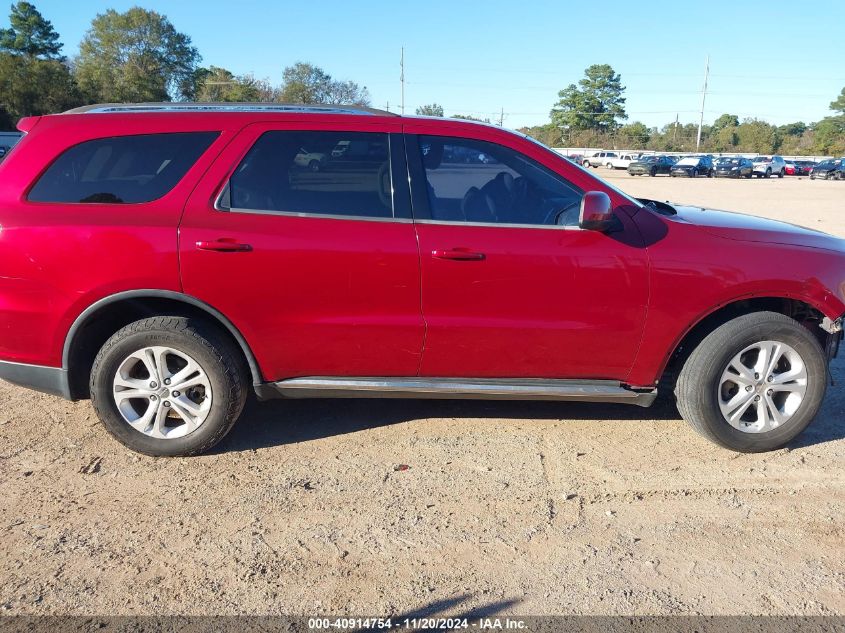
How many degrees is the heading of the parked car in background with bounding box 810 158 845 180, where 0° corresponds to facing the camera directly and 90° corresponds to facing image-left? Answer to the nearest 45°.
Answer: approximately 45°

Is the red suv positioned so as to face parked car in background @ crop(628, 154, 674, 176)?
no

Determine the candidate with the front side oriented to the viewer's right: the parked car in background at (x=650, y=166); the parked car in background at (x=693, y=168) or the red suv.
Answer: the red suv

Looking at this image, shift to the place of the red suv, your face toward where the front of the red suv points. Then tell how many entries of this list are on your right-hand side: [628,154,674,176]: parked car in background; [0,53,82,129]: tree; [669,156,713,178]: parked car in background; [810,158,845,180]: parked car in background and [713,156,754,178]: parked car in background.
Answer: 0

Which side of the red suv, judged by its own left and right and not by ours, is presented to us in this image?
right

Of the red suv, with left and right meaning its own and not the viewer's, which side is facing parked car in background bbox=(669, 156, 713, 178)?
left

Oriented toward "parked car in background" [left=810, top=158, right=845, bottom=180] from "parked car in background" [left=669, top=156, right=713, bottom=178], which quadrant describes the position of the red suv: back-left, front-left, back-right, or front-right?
back-right

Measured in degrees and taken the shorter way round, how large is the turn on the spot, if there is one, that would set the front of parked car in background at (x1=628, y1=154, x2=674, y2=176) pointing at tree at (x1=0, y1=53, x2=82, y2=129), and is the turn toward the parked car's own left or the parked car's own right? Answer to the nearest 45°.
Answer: approximately 45° to the parked car's own right

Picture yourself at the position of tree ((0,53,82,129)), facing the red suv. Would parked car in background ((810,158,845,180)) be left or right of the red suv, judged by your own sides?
left

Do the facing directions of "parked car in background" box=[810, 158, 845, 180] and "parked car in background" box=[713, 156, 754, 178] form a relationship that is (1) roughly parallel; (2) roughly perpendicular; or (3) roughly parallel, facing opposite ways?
roughly parallel

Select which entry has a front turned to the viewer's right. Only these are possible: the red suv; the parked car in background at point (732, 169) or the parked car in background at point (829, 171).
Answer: the red suv

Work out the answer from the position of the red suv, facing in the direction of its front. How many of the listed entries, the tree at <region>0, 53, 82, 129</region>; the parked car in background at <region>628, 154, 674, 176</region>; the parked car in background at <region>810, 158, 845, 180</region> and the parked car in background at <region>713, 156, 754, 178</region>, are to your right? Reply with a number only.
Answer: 0

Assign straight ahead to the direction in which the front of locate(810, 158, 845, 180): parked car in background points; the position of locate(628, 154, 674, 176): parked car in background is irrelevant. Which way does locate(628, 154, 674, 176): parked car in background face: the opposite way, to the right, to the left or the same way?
the same way
